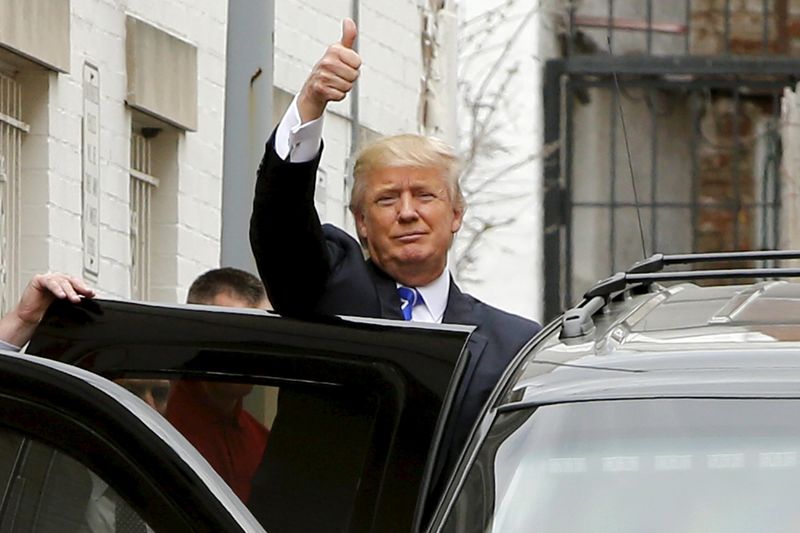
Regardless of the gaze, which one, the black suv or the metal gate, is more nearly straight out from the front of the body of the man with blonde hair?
the black suv

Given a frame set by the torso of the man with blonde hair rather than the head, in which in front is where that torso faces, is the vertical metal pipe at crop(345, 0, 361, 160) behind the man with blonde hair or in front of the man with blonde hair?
behind

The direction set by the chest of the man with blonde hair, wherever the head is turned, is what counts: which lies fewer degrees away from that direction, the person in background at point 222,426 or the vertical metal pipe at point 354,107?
the person in background

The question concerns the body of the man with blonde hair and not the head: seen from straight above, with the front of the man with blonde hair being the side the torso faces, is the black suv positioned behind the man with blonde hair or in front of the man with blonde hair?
in front

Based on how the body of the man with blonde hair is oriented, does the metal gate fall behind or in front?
behind

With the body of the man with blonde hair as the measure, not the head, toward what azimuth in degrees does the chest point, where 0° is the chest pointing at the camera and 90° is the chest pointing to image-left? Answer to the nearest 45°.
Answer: approximately 0°
